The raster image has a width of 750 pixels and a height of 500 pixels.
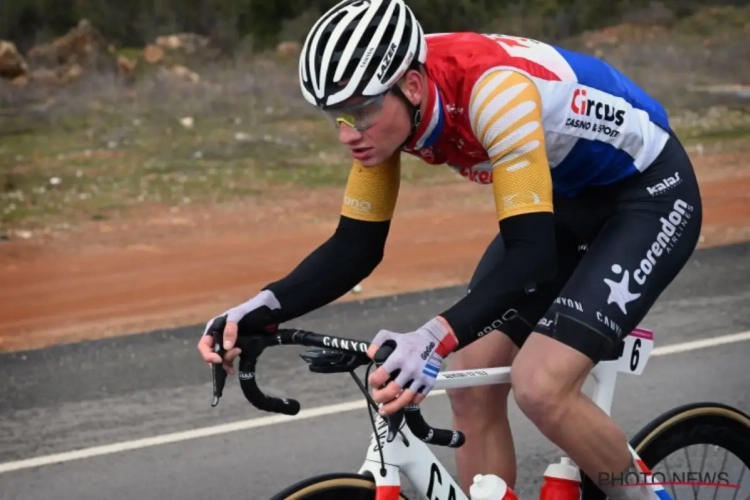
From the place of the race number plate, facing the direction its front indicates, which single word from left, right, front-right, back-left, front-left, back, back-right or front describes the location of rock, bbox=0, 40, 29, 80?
back-right

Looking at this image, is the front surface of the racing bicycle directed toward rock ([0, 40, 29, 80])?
no

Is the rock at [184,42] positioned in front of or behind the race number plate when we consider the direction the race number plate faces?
behind

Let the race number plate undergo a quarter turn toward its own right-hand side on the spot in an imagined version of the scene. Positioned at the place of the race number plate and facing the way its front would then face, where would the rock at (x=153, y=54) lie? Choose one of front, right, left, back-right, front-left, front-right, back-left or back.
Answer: front-right

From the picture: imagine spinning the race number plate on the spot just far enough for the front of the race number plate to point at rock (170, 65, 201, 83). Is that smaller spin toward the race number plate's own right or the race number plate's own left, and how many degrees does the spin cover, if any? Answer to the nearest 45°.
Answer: approximately 135° to the race number plate's own right

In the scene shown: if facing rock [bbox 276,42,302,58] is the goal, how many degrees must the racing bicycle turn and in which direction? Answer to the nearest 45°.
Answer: approximately 135° to its right

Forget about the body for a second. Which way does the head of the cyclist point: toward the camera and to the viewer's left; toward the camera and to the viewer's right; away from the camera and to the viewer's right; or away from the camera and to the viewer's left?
toward the camera and to the viewer's left

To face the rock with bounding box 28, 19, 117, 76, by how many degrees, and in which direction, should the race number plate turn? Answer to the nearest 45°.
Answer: approximately 135° to its right

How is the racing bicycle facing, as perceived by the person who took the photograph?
facing the viewer and to the left of the viewer

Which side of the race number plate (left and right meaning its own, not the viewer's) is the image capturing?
front
